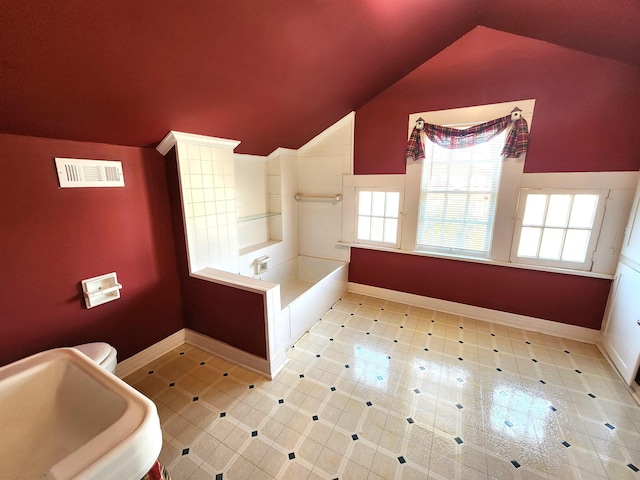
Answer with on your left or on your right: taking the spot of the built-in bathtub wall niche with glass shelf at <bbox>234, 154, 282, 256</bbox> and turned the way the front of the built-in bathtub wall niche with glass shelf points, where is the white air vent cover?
on your right

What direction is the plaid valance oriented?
toward the camera

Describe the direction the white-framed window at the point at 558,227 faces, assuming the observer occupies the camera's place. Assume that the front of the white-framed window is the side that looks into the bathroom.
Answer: facing the viewer

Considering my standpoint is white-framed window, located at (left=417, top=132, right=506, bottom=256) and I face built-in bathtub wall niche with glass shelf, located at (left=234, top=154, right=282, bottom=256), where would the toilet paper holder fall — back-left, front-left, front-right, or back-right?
front-left

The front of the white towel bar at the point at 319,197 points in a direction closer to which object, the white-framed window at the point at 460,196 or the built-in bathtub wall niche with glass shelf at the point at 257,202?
the built-in bathtub wall niche with glass shelf

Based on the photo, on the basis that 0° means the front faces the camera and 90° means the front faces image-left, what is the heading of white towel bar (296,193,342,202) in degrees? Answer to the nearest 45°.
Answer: approximately 45°
